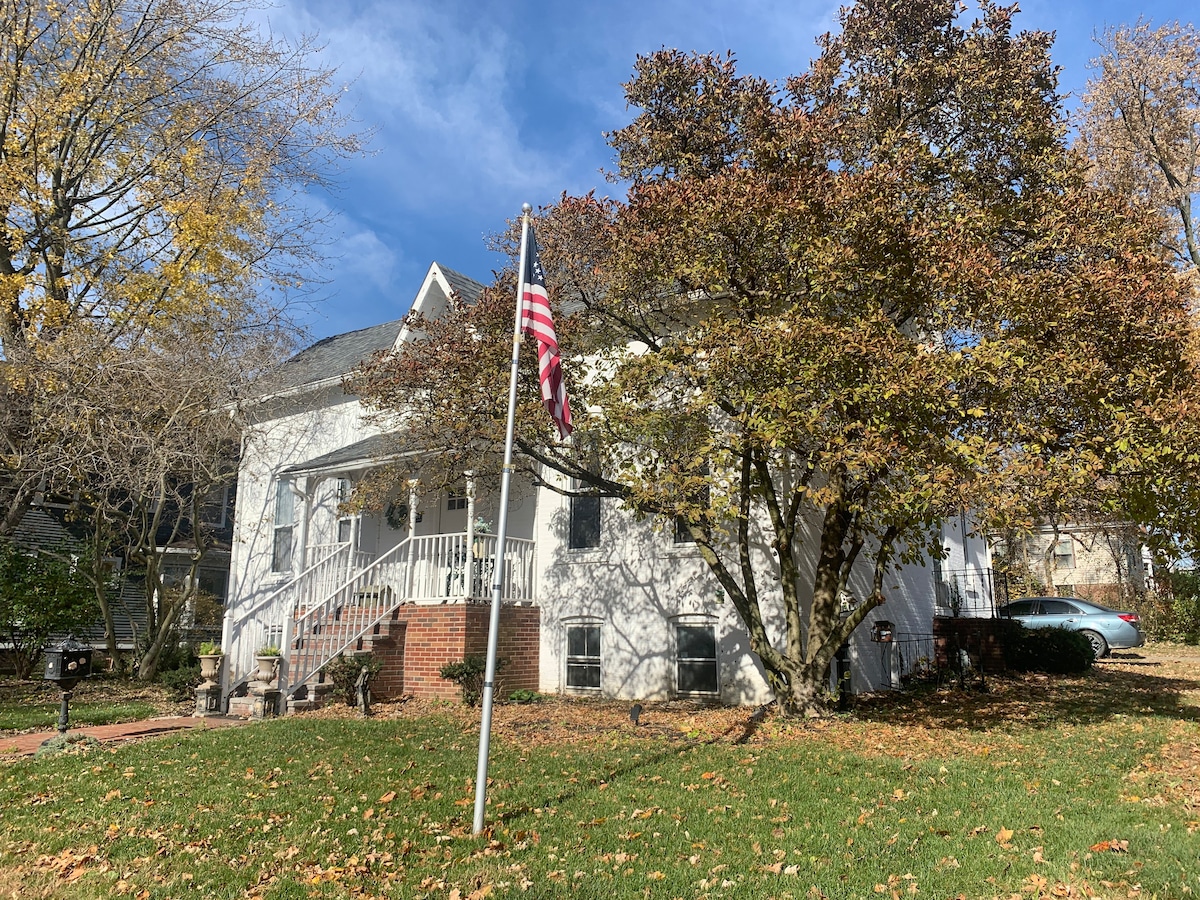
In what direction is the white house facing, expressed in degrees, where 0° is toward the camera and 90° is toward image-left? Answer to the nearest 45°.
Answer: approximately 45°

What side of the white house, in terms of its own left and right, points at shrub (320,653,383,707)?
front

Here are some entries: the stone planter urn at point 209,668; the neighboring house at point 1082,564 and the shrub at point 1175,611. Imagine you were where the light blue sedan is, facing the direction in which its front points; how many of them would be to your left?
1

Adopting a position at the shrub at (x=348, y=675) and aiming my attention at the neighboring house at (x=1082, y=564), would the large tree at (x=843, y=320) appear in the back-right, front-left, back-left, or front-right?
front-right

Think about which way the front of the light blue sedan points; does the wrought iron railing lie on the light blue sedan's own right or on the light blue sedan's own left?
on the light blue sedan's own left

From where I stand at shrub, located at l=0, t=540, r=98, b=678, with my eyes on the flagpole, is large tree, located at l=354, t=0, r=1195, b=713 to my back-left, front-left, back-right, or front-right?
front-left
